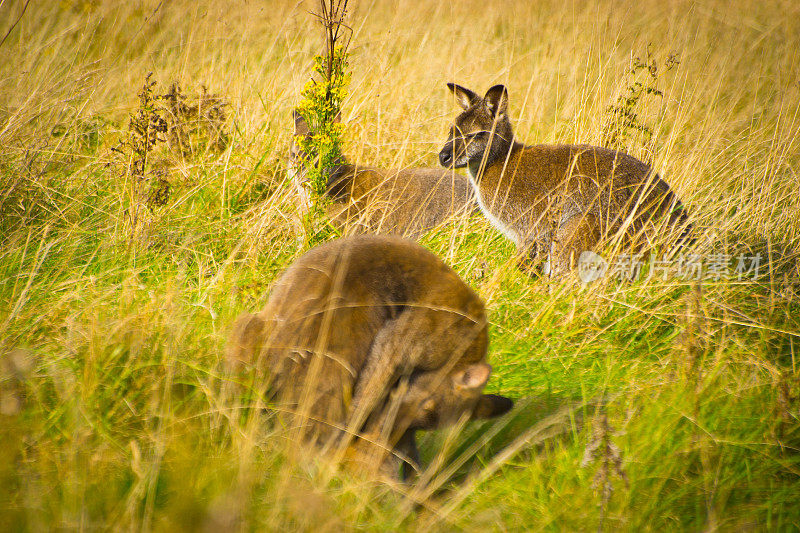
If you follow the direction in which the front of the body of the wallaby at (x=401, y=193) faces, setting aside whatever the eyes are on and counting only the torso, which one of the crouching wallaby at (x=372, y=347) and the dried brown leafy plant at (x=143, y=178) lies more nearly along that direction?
the dried brown leafy plant

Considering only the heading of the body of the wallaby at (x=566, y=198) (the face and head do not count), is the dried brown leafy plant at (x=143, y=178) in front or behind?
in front

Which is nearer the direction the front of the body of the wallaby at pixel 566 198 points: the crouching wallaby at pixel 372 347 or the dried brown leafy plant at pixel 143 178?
the dried brown leafy plant

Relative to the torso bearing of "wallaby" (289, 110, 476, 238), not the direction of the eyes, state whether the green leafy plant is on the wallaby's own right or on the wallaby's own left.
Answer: on the wallaby's own left

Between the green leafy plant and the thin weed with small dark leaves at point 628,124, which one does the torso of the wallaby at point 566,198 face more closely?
the green leafy plant

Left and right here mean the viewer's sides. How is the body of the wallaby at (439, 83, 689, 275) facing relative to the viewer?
facing to the left of the viewer

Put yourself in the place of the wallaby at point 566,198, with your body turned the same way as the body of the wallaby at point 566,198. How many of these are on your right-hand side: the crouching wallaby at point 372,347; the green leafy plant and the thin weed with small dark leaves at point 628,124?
1

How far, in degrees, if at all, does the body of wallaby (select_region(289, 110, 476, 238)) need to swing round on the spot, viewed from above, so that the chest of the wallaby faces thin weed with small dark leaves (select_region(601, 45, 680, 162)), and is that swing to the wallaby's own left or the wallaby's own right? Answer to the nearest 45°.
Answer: approximately 180°

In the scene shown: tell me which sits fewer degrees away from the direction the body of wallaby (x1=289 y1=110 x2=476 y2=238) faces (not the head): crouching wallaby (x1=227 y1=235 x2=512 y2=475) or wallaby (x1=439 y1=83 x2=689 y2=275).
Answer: the crouching wallaby

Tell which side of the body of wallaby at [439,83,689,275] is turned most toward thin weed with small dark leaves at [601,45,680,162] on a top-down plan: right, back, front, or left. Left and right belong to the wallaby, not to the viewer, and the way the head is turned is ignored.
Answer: right

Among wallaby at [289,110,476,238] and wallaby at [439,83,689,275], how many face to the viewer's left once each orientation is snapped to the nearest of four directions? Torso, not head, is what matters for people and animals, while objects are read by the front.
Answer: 2

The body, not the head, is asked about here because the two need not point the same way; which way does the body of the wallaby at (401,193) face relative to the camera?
to the viewer's left
